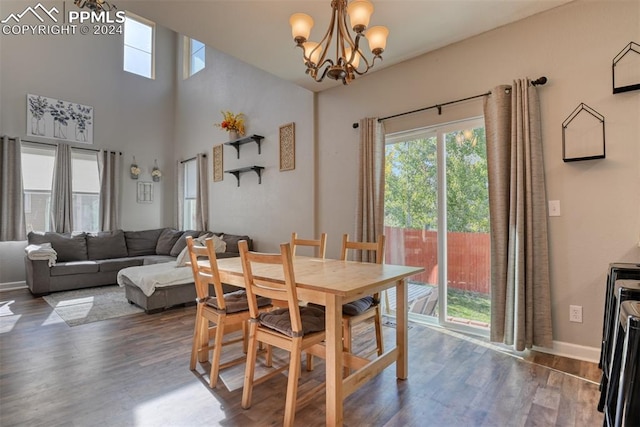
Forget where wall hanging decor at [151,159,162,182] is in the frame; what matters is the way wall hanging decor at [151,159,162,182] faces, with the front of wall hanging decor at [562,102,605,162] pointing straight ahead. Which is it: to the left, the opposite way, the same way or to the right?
to the left

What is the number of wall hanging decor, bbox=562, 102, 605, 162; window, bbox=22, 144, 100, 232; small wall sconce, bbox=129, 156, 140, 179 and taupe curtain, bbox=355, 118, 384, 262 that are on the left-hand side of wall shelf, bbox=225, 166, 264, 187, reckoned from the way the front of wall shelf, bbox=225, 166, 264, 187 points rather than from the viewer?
2
